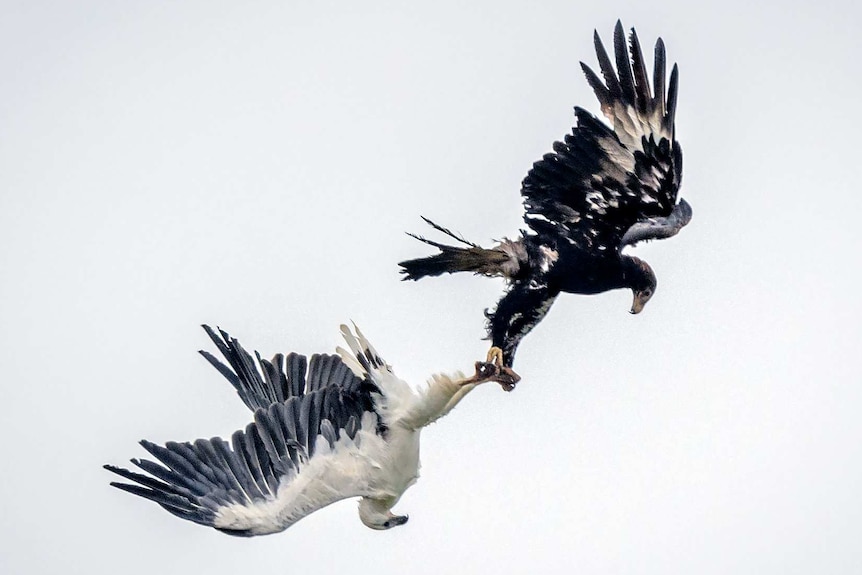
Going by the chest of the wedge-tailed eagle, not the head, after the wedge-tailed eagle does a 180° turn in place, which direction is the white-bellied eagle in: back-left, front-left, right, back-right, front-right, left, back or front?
front

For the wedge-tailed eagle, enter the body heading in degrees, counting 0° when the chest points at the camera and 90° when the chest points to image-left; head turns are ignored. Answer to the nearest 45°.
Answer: approximately 270°
